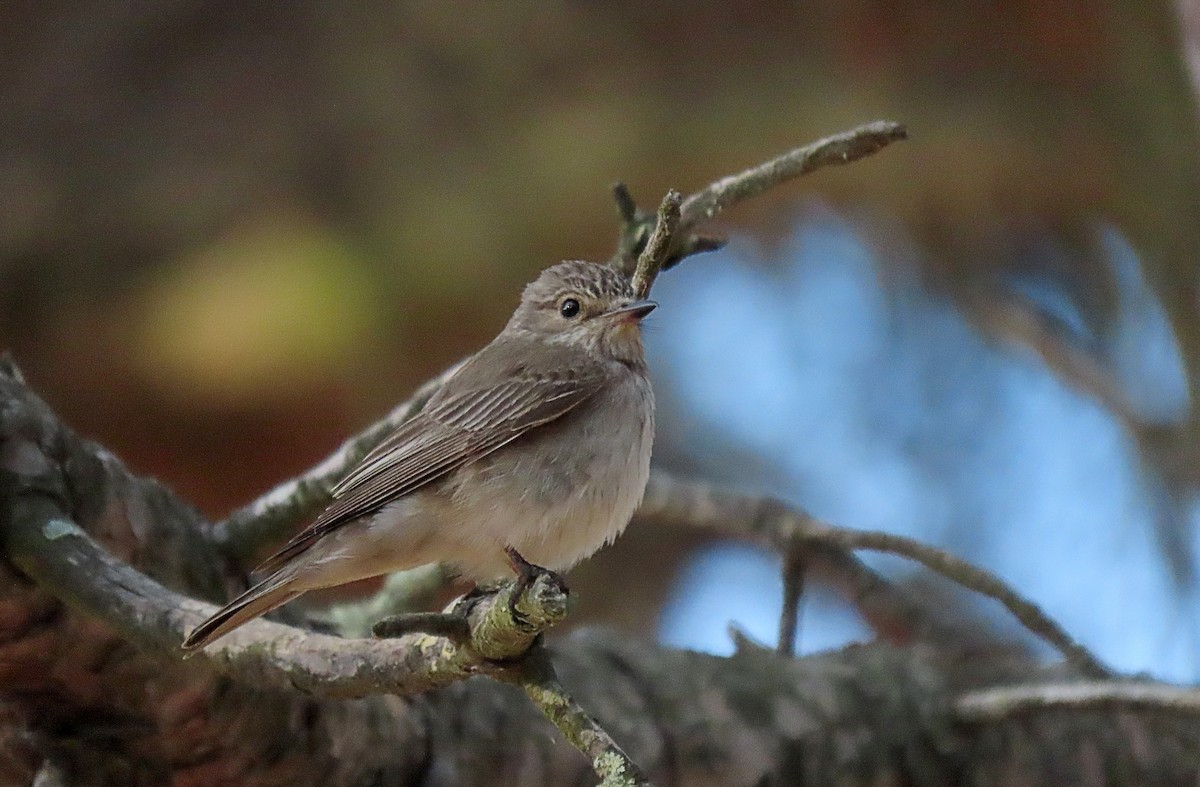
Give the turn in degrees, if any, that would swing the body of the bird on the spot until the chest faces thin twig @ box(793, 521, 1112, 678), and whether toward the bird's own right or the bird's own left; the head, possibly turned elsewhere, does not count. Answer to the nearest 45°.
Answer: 0° — it already faces it

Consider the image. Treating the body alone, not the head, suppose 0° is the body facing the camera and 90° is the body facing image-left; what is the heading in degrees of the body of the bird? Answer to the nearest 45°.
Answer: approximately 270°

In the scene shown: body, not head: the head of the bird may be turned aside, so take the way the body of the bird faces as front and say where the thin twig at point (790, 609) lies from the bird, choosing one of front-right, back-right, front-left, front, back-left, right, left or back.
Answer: front-left

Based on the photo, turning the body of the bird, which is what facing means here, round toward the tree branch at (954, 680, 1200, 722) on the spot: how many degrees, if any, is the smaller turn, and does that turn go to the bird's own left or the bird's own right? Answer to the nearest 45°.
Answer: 0° — it already faces it

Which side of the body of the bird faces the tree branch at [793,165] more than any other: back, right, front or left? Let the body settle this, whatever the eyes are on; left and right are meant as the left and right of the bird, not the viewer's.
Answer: front

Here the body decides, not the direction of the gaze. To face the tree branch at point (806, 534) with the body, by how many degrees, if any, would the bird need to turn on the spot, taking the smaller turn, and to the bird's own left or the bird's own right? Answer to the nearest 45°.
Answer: approximately 45° to the bird's own left
